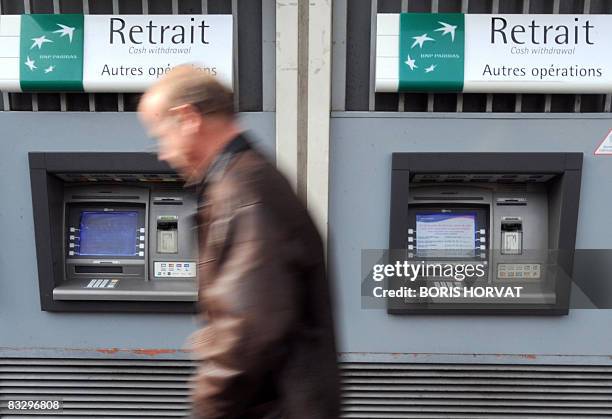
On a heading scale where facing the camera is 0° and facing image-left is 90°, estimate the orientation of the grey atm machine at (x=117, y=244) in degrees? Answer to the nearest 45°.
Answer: approximately 0°

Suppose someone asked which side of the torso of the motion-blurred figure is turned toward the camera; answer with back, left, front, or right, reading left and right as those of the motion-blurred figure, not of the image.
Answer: left

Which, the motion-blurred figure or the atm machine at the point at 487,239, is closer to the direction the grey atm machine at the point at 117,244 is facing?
the motion-blurred figure

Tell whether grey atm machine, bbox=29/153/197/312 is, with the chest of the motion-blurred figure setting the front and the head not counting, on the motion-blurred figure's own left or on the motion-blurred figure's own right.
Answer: on the motion-blurred figure's own right

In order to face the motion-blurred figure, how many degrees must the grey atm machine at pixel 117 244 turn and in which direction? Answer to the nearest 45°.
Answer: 0° — it already faces them

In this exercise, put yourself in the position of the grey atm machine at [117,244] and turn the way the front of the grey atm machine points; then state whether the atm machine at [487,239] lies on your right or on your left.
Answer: on your left

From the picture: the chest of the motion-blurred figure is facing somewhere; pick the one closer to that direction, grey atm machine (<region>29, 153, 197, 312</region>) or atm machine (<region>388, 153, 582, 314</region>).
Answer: the grey atm machine

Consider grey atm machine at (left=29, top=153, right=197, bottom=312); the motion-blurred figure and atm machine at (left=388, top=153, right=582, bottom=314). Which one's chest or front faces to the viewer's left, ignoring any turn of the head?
the motion-blurred figure

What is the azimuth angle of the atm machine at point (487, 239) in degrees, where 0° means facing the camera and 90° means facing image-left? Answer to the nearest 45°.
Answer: approximately 0°

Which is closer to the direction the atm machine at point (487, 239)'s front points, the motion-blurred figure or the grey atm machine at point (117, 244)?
the motion-blurred figure

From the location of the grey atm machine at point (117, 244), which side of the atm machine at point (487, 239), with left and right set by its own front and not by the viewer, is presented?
right
